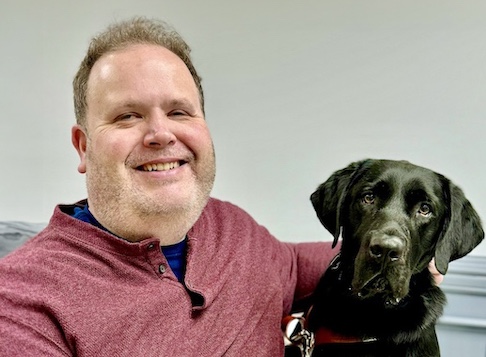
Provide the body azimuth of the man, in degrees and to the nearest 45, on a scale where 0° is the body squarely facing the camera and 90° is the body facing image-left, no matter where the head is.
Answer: approximately 315°

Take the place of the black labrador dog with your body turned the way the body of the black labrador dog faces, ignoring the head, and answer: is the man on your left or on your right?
on your right

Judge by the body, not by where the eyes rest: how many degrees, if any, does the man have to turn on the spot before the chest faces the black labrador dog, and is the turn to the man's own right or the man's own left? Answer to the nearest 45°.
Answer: approximately 45° to the man's own left

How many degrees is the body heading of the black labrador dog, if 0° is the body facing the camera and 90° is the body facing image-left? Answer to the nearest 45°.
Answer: approximately 0°

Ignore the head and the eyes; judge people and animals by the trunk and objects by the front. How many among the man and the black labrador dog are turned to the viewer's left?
0
